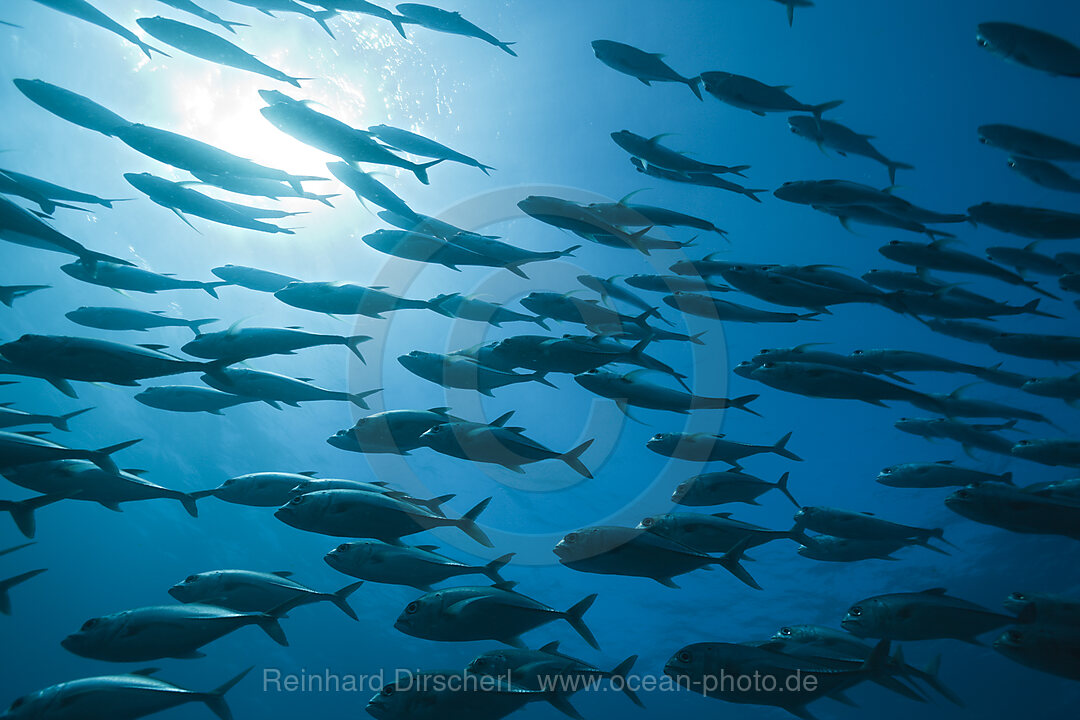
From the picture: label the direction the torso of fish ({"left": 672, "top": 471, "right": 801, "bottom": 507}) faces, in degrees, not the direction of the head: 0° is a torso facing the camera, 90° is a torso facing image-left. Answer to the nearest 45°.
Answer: approximately 90°

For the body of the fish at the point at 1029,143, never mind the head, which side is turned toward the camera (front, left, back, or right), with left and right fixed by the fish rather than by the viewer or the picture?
left

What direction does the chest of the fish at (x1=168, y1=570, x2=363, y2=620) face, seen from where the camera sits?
to the viewer's left

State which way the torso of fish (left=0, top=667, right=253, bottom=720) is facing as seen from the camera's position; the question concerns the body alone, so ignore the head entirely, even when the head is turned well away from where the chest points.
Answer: to the viewer's left

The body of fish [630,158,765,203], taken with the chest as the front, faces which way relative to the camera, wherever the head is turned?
to the viewer's left

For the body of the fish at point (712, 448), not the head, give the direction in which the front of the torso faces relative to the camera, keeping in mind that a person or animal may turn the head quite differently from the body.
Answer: to the viewer's left

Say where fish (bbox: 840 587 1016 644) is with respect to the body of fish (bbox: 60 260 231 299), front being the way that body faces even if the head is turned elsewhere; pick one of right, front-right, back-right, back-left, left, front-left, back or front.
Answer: back-left

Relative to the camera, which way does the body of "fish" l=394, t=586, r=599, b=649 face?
to the viewer's left

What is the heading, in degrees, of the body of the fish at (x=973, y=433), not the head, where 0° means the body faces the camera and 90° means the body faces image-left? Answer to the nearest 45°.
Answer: approximately 90°

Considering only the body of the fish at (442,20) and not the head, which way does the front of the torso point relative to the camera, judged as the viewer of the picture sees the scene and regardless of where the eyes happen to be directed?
to the viewer's left

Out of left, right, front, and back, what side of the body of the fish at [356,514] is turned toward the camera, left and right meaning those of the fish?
left
